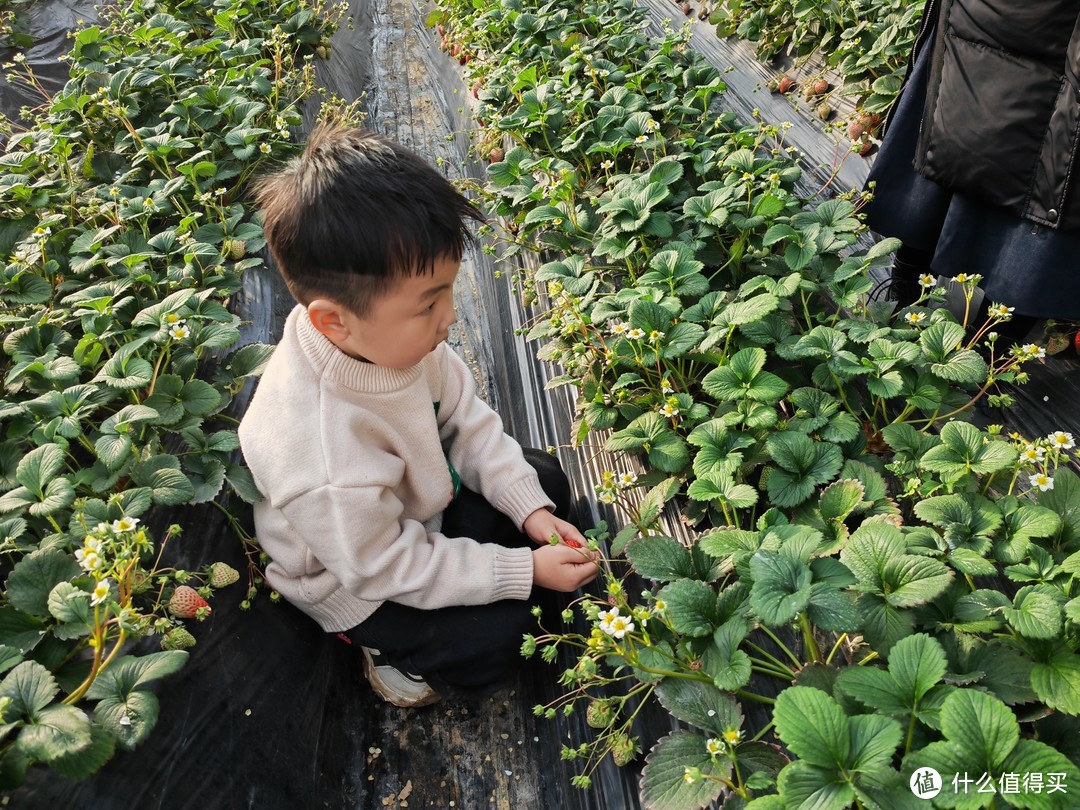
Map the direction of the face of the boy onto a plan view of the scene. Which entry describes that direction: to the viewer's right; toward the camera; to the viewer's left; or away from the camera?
to the viewer's right

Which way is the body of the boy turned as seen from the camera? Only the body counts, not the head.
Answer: to the viewer's right

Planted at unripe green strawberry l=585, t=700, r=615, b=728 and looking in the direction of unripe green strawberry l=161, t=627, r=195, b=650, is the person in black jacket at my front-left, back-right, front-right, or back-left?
back-right
